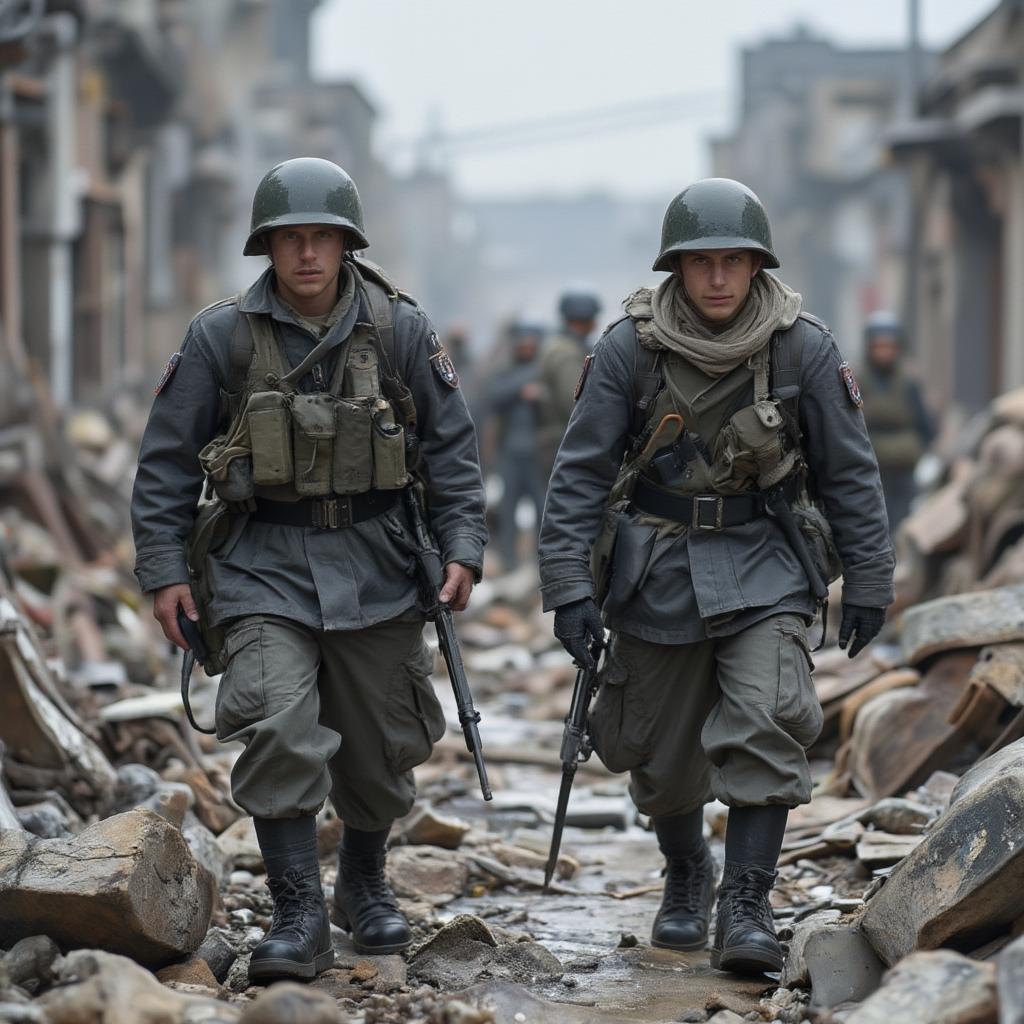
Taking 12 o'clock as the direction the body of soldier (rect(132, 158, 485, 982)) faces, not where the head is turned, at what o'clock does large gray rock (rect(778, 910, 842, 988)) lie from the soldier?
The large gray rock is roughly at 10 o'clock from the soldier.

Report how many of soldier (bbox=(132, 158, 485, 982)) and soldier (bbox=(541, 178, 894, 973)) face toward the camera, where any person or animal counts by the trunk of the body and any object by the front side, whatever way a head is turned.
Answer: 2

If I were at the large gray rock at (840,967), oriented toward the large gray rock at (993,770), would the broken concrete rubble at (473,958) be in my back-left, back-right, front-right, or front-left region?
back-left

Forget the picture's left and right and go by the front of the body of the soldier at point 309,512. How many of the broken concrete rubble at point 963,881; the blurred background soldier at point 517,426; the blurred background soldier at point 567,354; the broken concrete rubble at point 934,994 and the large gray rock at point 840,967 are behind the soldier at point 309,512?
2

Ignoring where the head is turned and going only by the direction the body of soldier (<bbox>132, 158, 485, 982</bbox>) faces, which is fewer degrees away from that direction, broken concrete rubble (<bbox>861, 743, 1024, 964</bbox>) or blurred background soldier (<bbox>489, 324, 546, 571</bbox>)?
the broken concrete rubble

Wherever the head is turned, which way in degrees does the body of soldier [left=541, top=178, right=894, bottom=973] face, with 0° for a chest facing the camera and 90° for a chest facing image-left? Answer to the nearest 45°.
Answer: approximately 0°

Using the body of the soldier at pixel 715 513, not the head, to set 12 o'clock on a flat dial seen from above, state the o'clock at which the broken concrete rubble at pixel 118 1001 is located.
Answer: The broken concrete rubble is roughly at 1 o'clock from the soldier.

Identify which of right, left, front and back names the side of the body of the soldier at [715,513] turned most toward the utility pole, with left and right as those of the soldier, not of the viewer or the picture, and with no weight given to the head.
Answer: back

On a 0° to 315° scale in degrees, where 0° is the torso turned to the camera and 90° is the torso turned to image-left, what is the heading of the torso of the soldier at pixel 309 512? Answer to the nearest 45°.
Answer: approximately 0°

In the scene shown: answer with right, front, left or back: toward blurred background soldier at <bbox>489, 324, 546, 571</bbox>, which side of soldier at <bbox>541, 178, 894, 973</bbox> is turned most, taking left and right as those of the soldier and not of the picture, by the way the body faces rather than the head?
back

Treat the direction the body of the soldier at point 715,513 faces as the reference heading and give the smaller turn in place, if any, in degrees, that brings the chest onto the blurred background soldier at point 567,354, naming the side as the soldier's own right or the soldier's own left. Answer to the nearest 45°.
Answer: approximately 180°
